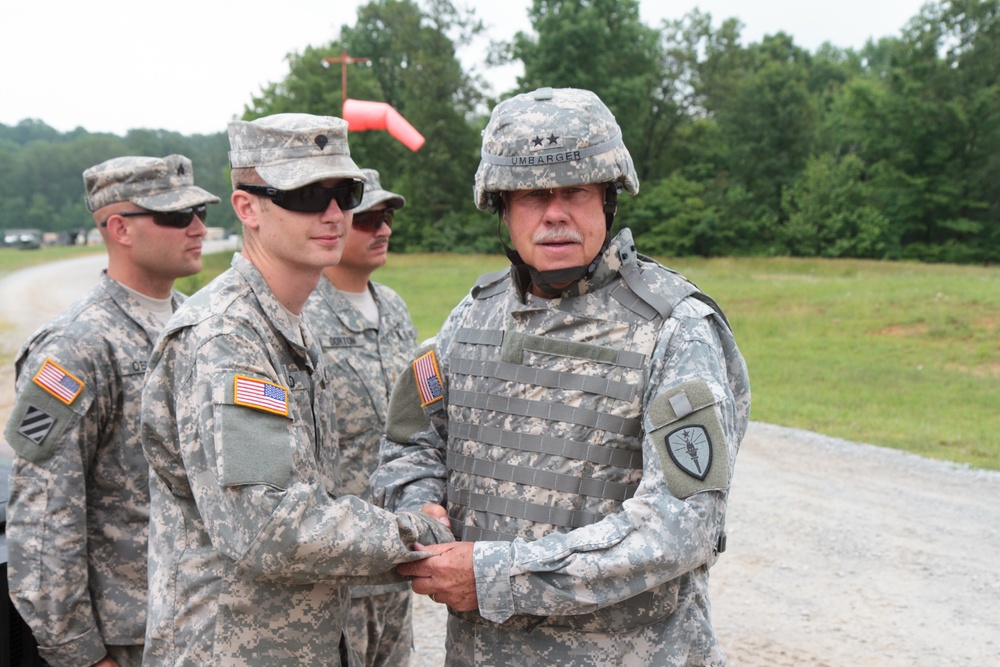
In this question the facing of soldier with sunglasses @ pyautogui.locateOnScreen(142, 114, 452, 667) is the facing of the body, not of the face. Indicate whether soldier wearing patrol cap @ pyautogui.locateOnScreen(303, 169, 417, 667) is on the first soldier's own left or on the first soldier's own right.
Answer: on the first soldier's own left

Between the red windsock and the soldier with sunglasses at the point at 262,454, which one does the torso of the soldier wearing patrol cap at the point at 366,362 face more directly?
the soldier with sunglasses

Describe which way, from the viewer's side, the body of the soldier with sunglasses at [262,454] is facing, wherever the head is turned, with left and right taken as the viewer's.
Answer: facing the viewer and to the right of the viewer

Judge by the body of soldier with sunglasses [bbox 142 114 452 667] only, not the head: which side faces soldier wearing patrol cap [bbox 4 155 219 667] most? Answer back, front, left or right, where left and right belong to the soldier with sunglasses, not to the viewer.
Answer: back

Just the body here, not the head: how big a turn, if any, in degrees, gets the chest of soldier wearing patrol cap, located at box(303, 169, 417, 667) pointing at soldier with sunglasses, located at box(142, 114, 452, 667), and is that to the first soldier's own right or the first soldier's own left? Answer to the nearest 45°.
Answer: approximately 45° to the first soldier's own right

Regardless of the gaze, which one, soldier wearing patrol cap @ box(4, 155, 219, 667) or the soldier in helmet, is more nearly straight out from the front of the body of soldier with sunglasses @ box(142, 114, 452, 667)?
the soldier in helmet

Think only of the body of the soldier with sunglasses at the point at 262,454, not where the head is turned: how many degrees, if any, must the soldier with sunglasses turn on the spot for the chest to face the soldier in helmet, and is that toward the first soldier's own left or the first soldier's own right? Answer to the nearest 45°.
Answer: approximately 45° to the first soldier's own left

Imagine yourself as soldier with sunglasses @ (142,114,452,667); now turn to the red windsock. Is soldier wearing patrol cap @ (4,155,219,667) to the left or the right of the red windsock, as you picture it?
left

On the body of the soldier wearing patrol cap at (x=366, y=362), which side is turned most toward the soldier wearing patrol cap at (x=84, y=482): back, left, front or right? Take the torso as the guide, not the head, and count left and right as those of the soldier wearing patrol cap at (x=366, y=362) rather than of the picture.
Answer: right

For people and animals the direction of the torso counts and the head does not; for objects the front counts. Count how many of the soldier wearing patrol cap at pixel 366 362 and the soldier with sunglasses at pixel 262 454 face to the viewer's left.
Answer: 0

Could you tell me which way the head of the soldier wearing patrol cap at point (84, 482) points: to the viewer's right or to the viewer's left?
to the viewer's right

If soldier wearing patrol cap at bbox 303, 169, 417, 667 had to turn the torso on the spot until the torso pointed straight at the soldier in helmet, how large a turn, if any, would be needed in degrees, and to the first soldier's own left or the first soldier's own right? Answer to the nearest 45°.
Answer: approximately 45° to the first soldier's own right

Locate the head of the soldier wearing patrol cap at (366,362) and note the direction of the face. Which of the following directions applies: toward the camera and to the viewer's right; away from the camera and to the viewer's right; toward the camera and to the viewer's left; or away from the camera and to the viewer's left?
toward the camera and to the viewer's right

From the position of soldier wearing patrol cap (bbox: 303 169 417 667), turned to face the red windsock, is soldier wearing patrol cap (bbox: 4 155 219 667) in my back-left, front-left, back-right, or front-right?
back-left

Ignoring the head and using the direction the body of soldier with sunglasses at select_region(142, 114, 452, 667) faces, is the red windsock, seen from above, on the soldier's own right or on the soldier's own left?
on the soldier's own left

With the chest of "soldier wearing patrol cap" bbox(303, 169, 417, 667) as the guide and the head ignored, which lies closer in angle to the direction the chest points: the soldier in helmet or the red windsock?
the soldier in helmet
